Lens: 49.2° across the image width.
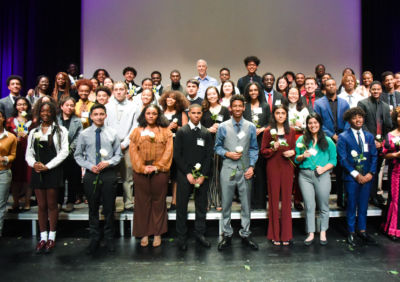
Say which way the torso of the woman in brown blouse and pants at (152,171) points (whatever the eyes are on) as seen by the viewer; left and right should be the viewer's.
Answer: facing the viewer

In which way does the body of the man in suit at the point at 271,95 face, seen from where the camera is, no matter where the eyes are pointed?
toward the camera

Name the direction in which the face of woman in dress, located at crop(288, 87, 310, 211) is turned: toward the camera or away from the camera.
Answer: toward the camera

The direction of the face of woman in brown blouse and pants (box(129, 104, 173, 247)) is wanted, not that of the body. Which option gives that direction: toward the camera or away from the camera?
toward the camera

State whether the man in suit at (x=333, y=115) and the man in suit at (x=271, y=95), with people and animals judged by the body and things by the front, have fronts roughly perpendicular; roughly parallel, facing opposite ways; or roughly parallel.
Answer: roughly parallel

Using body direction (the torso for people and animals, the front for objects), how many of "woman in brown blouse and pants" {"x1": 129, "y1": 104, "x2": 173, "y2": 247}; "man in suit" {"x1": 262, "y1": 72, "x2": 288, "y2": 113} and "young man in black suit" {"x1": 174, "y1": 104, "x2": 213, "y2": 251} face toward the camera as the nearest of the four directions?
3

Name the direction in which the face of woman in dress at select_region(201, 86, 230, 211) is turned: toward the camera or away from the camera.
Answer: toward the camera

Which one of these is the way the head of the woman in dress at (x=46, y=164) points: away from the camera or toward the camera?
toward the camera

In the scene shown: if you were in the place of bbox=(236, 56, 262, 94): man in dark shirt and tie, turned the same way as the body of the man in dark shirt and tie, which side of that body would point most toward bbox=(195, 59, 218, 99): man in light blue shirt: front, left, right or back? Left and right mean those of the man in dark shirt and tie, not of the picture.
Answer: right

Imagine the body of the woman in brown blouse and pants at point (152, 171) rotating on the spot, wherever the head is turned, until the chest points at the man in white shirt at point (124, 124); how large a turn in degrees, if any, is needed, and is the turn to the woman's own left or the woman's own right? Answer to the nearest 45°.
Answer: approximately 135° to the woman's own right

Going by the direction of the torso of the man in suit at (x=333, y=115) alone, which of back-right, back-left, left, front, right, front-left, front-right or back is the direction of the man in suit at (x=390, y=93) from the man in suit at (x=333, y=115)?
back-left

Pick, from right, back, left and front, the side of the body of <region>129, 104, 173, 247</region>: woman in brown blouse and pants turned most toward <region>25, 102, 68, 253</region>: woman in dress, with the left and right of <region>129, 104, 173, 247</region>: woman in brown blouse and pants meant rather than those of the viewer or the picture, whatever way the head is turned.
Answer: right

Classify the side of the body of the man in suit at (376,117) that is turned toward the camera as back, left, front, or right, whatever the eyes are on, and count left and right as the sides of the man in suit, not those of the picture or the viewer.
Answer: front
